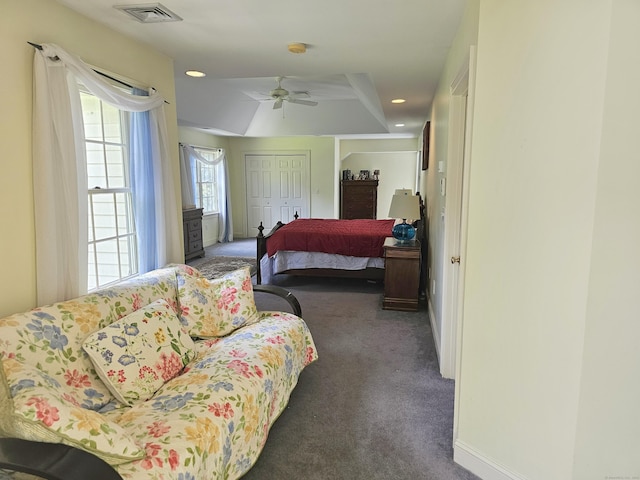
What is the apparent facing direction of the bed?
to the viewer's left

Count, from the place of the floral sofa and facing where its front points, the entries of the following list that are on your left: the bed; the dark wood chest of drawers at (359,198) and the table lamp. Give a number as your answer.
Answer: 3

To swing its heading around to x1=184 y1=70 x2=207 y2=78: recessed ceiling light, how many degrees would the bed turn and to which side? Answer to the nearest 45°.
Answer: approximately 45° to its left

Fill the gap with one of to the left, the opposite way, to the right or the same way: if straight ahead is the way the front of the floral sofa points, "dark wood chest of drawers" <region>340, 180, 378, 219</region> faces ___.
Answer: to the right

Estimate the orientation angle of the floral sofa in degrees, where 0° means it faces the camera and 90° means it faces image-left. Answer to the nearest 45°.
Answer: approximately 315°

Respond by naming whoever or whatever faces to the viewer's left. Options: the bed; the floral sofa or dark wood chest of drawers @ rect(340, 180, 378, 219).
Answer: the bed

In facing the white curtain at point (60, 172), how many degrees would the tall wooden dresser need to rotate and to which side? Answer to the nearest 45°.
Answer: approximately 45° to its right

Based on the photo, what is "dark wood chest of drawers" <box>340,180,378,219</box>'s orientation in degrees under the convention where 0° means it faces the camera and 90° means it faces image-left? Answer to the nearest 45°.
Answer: approximately 0°
